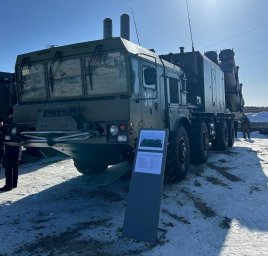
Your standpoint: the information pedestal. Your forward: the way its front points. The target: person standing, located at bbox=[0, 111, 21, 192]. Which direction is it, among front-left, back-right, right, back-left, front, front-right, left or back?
back-right

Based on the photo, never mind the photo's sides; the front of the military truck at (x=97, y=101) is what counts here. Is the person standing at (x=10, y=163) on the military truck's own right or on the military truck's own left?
on the military truck's own right

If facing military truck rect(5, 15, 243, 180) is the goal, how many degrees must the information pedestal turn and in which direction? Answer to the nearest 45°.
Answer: approximately 135° to its right

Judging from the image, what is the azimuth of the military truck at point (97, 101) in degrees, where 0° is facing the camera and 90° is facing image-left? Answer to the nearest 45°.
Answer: approximately 45°

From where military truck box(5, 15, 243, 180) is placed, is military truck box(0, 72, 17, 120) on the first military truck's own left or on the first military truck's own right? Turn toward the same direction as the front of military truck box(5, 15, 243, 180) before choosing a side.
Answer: on the first military truck's own right

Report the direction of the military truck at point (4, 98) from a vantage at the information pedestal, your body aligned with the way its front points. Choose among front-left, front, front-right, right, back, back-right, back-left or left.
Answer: back-right

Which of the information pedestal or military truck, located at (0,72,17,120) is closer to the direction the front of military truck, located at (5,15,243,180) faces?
the information pedestal
